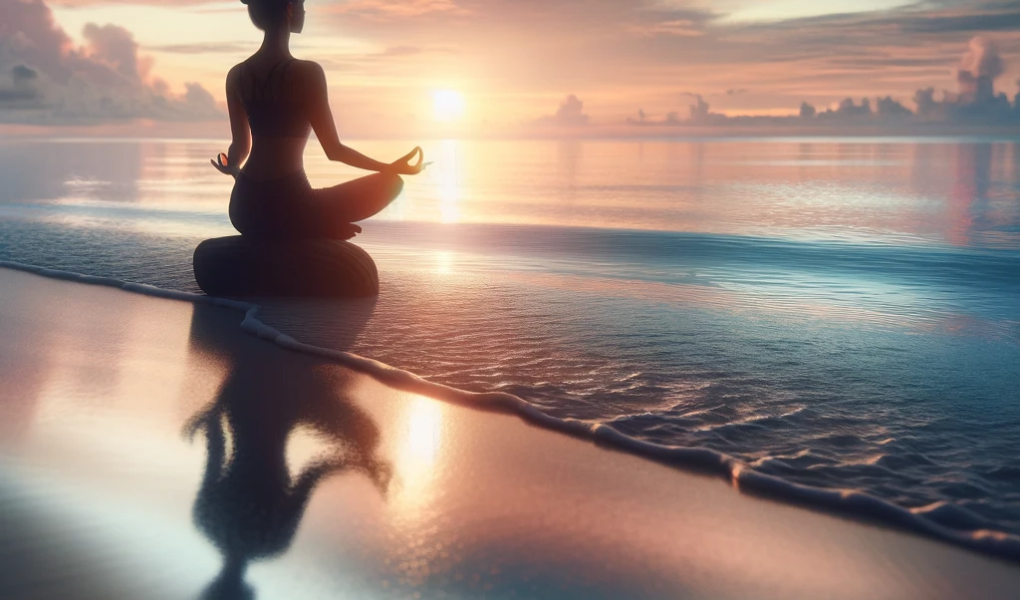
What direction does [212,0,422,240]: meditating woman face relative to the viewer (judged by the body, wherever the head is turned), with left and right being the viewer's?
facing away from the viewer and to the right of the viewer
